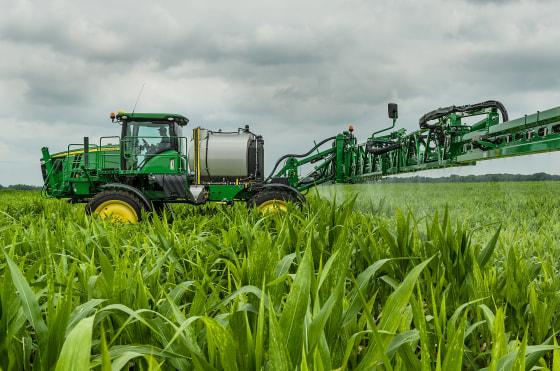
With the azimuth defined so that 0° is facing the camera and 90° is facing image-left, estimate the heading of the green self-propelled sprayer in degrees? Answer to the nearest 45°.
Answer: approximately 90°
